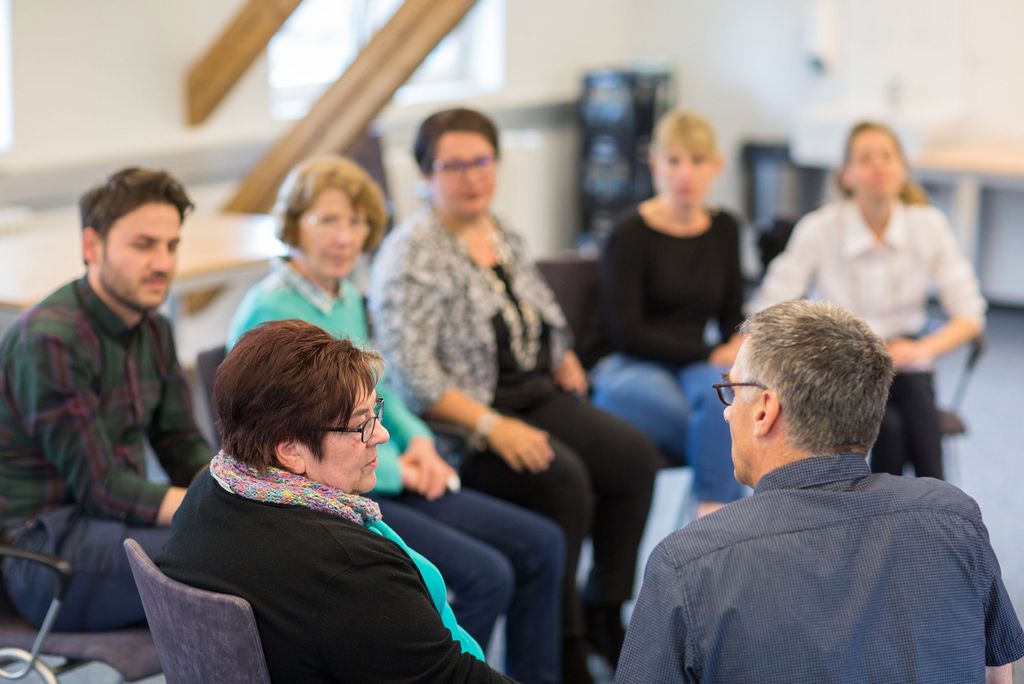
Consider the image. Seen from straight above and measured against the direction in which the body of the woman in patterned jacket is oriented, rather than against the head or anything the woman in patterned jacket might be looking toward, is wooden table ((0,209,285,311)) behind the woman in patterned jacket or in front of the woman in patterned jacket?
behind

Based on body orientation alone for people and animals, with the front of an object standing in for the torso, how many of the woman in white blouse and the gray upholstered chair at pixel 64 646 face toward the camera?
1

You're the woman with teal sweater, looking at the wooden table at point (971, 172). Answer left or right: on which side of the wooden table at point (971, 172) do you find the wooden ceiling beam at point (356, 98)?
left

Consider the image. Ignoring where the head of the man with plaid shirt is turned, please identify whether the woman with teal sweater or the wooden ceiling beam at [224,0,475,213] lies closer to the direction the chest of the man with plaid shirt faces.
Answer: the woman with teal sweater

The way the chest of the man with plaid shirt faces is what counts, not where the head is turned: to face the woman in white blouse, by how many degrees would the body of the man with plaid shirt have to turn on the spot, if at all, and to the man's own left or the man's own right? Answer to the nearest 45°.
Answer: approximately 45° to the man's own left

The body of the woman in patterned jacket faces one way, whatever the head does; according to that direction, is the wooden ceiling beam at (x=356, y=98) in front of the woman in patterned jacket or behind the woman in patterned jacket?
behind

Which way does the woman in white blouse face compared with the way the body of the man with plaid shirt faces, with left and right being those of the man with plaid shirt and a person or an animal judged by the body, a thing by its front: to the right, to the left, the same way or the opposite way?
to the right

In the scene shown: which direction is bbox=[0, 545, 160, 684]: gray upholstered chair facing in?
to the viewer's right

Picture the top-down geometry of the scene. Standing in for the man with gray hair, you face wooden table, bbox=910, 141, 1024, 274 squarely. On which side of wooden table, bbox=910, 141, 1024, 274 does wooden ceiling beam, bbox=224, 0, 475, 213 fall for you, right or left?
left

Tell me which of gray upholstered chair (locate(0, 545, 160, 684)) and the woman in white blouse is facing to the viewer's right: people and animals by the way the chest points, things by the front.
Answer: the gray upholstered chair
